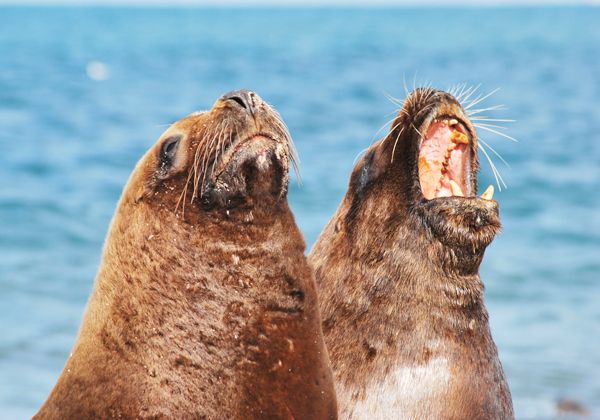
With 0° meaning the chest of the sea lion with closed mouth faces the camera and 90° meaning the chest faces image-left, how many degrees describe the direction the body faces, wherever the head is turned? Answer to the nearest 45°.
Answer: approximately 315°

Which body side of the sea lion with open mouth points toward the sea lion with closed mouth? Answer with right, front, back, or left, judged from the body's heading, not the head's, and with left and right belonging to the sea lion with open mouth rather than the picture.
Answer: right
